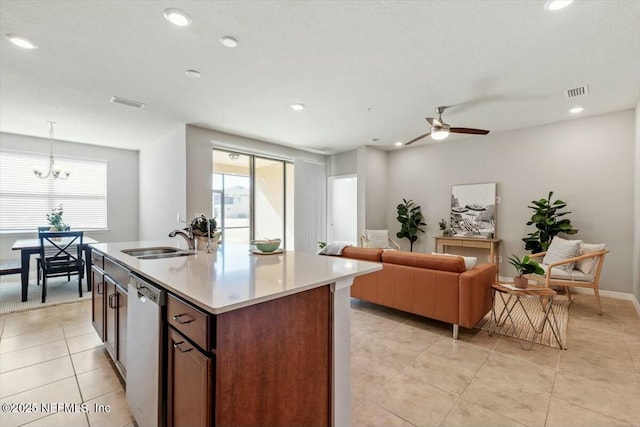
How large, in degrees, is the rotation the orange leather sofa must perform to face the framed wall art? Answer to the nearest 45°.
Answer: approximately 45° to its left

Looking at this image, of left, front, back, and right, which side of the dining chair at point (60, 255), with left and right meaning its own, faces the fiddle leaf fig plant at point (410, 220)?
right

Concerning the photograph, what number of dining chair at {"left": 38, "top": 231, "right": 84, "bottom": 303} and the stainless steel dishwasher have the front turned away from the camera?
1

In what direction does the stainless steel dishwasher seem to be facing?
to the viewer's left

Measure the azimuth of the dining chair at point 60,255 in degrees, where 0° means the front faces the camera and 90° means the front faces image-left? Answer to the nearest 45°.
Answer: approximately 180°

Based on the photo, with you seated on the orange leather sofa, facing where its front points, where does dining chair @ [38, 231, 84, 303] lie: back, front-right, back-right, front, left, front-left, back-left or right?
back-left

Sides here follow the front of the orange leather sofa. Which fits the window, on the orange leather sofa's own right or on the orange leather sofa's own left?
on the orange leather sofa's own left

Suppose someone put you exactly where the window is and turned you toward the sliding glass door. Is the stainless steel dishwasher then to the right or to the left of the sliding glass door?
right

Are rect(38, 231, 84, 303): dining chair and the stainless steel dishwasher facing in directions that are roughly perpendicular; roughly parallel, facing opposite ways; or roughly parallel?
roughly perpendicular

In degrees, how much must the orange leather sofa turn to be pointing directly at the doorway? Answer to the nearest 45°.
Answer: approximately 90° to its left

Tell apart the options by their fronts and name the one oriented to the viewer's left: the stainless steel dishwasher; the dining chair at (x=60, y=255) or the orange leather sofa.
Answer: the stainless steel dishwasher

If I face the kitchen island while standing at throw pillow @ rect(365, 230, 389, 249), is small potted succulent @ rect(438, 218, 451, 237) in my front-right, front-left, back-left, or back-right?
back-left
